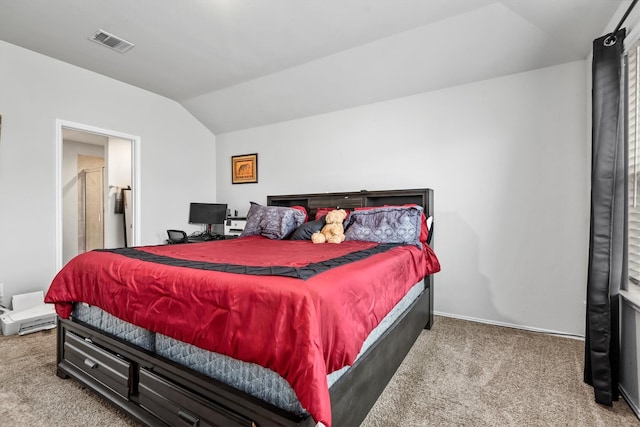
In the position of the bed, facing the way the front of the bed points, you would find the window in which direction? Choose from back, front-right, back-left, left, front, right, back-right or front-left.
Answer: back-left

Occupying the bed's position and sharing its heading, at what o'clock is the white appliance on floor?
The white appliance on floor is roughly at 3 o'clock from the bed.

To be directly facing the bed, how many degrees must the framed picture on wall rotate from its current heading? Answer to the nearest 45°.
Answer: approximately 45° to its left

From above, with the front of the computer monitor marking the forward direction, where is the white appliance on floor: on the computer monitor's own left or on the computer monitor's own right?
on the computer monitor's own right

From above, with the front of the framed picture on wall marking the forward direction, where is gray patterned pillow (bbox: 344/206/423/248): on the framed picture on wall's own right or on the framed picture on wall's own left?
on the framed picture on wall's own left

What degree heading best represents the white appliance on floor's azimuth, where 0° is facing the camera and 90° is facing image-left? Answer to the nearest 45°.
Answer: approximately 315°

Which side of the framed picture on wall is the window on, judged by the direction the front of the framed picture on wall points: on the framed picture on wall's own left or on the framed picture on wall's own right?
on the framed picture on wall's own left

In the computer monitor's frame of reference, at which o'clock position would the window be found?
The window is roughly at 11 o'clock from the computer monitor.

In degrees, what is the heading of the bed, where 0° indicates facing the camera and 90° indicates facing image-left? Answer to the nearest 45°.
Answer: approximately 45°

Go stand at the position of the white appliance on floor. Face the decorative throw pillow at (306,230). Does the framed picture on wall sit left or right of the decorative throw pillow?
left

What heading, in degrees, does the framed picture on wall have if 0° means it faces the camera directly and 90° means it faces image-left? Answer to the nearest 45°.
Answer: approximately 45°
